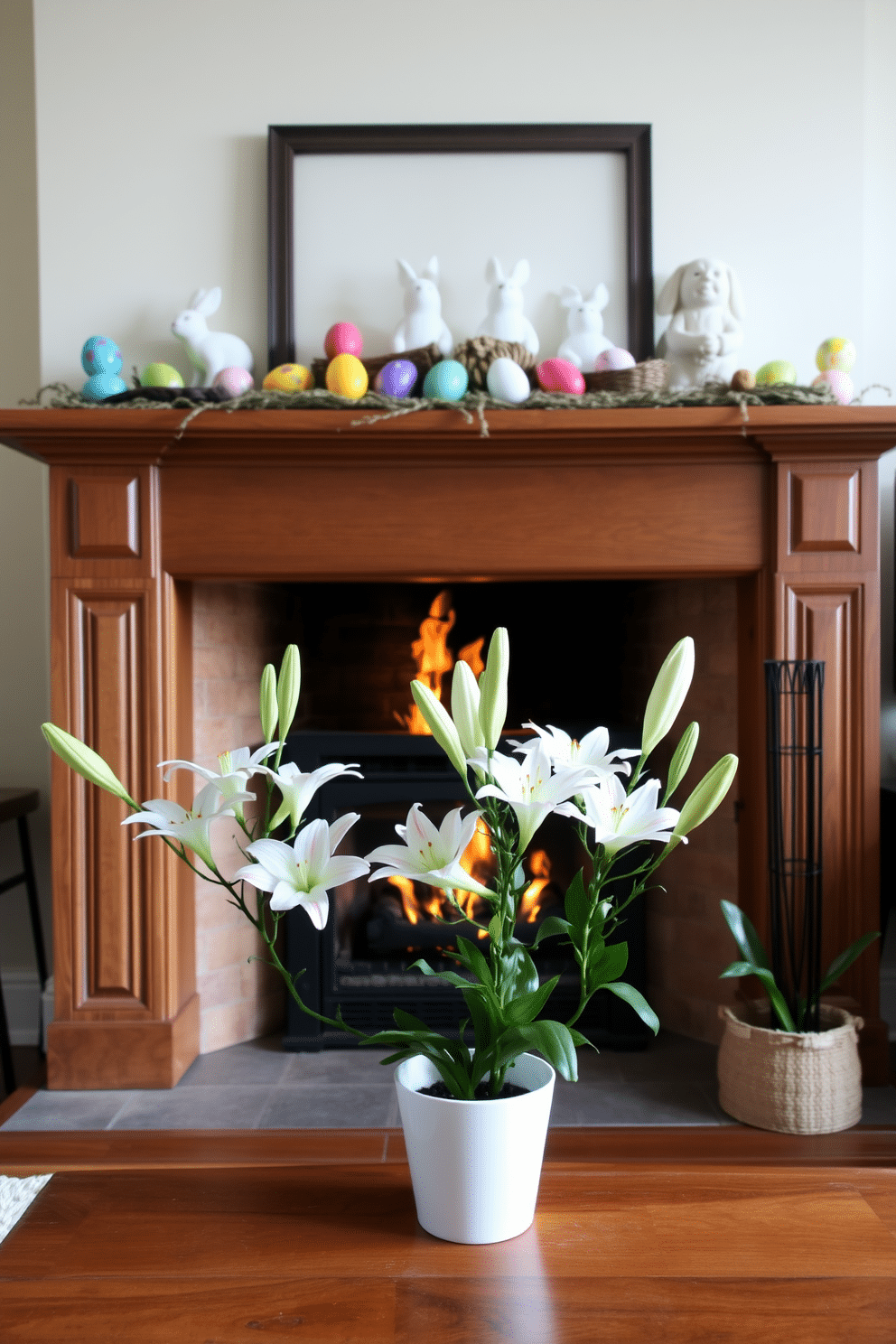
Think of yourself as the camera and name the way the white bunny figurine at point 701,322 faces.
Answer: facing the viewer

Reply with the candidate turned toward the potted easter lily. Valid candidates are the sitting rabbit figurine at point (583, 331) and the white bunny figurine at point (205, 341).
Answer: the sitting rabbit figurine

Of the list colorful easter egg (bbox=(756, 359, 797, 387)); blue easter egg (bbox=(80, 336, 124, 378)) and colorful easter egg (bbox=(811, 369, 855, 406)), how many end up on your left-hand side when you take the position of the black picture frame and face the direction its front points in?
2

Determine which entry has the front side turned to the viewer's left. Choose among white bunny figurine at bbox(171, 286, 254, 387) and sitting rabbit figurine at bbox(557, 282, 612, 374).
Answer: the white bunny figurine

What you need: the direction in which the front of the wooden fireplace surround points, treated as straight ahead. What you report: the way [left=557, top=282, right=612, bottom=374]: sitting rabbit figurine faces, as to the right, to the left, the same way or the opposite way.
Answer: the same way

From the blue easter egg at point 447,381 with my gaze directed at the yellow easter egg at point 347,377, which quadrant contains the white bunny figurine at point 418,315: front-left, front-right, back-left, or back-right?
front-right

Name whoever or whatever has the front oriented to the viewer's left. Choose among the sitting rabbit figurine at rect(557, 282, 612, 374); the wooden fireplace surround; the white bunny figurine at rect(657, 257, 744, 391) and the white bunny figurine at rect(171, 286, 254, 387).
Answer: the white bunny figurine at rect(171, 286, 254, 387)

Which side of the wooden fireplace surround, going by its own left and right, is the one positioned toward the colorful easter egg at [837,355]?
left

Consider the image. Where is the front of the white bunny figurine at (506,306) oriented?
toward the camera

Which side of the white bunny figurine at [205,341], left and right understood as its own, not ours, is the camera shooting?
left
